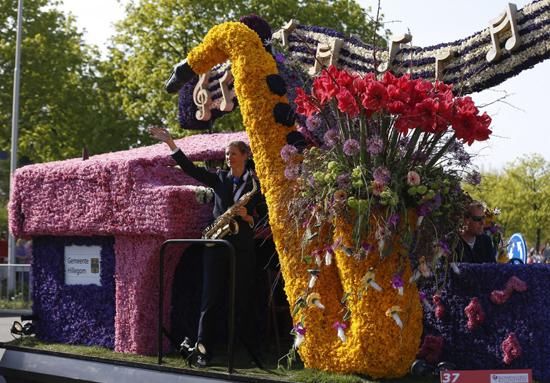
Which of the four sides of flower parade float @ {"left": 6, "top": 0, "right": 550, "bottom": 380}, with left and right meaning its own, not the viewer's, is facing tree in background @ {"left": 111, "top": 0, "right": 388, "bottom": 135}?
left
